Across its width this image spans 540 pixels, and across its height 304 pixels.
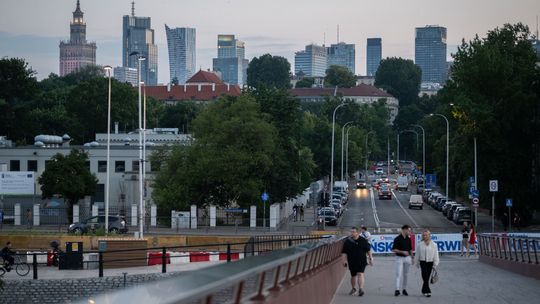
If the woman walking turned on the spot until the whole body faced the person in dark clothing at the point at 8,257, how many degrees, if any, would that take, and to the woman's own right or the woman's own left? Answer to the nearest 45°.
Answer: approximately 135° to the woman's own right

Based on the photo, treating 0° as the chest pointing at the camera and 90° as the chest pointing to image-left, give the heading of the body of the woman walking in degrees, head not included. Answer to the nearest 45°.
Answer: approximately 0°

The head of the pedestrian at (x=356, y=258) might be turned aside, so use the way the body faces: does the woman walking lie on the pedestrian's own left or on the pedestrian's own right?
on the pedestrian's own left

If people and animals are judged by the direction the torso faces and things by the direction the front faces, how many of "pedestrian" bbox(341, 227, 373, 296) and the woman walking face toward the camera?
2

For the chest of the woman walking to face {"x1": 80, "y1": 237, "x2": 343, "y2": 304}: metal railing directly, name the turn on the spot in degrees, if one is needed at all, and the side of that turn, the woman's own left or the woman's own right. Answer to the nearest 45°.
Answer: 0° — they already face it

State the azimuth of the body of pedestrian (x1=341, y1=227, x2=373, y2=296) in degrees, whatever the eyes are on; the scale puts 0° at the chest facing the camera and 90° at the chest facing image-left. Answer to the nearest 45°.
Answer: approximately 0°

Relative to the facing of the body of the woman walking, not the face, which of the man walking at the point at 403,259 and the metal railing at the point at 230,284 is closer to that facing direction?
the metal railing
